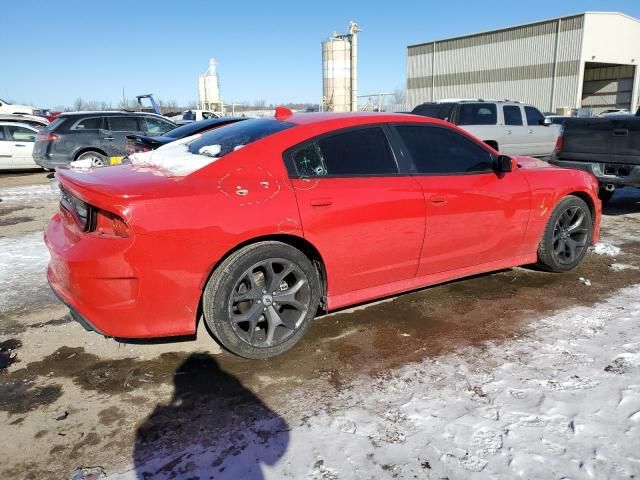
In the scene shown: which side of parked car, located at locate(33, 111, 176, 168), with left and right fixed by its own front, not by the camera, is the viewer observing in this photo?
right

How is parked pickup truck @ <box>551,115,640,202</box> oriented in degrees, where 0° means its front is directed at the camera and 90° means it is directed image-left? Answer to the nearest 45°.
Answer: approximately 180°

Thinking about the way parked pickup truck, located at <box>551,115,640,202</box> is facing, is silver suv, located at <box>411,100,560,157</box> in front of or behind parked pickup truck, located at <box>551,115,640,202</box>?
in front

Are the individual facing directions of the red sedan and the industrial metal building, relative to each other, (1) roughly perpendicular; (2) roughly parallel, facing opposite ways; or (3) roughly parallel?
roughly perpendicular

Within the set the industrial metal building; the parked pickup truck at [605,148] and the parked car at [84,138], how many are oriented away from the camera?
1

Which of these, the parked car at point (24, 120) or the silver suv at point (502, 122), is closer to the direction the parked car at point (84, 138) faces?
the silver suv

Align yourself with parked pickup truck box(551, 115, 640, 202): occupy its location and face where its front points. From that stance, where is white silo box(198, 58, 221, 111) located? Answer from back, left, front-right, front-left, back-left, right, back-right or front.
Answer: front-left

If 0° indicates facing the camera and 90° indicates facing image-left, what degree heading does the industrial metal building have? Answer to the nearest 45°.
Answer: approximately 315°

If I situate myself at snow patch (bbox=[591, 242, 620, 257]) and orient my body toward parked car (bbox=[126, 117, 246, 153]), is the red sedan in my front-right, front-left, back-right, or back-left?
front-left

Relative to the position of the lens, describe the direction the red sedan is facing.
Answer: facing away from the viewer and to the right of the viewer

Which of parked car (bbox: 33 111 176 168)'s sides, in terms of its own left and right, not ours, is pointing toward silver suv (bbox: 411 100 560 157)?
front
